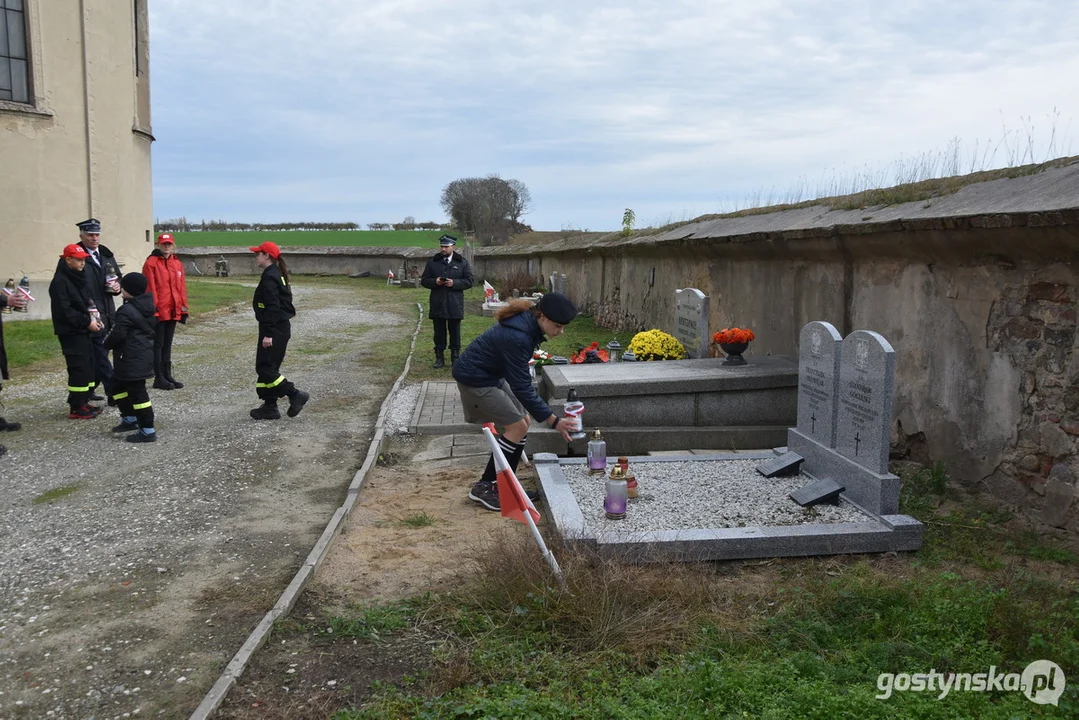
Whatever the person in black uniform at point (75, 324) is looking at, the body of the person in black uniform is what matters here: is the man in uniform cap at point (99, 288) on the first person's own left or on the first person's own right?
on the first person's own left

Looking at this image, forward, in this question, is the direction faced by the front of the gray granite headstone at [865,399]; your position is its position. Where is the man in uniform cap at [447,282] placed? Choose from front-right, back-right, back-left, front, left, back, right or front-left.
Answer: right

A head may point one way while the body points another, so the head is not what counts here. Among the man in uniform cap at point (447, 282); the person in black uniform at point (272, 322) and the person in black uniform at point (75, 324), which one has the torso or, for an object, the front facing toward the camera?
the man in uniform cap

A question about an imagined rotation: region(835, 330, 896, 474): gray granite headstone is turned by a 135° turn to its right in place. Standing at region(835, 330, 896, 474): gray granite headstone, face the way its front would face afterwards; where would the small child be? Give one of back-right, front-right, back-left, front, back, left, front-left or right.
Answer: left

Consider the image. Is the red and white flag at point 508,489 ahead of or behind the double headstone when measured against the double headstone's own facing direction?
ahead

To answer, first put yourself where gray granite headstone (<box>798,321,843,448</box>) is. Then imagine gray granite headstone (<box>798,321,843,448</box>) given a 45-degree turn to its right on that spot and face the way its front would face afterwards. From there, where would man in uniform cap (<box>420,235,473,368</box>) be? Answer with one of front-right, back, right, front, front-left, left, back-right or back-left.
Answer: front-right

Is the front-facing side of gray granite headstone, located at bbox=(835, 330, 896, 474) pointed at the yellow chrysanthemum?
no

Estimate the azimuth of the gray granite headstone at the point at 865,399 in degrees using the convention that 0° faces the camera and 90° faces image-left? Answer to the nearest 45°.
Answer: approximately 45°

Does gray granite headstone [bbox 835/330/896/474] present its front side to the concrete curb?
yes

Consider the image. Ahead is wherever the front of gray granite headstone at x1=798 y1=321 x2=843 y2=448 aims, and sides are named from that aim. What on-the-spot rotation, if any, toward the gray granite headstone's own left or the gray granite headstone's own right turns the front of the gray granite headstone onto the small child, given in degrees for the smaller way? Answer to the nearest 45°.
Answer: approximately 45° to the gray granite headstone's own right

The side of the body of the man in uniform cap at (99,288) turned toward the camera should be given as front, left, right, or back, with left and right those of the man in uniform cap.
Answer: front

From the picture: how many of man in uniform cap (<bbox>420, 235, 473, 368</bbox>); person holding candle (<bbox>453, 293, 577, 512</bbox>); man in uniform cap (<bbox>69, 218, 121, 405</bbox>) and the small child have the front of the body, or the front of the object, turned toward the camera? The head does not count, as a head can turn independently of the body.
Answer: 2

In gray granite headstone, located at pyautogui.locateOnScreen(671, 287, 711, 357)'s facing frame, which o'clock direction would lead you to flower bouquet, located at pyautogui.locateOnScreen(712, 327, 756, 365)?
The flower bouquet is roughly at 10 o'clock from the gray granite headstone.

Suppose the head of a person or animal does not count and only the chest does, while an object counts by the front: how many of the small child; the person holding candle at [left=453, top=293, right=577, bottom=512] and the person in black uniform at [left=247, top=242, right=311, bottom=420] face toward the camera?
0

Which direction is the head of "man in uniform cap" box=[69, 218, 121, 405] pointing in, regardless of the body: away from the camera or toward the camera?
toward the camera

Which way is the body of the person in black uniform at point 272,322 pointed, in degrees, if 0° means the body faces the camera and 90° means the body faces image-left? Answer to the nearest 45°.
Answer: approximately 90°

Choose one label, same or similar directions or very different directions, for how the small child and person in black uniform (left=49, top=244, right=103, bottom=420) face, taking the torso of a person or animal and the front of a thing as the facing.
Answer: very different directions

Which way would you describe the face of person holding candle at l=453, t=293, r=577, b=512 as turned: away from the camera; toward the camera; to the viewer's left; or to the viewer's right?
to the viewer's right

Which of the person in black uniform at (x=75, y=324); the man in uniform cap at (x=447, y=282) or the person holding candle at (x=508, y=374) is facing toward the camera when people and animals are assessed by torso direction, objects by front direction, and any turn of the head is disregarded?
the man in uniform cap
